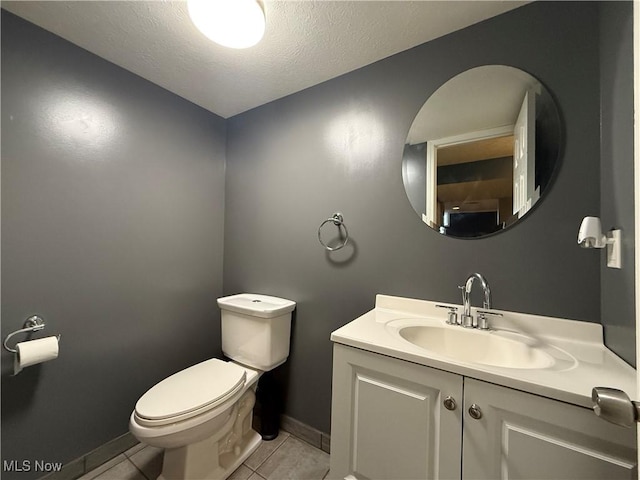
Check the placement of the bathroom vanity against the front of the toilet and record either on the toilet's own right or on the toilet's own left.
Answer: on the toilet's own left

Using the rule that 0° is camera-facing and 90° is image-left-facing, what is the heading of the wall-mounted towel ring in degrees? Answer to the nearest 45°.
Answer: approximately 45°

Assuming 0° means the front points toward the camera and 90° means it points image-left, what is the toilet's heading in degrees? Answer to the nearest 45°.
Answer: approximately 45°

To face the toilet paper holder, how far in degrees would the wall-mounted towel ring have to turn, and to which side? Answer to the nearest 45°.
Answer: approximately 45° to its right

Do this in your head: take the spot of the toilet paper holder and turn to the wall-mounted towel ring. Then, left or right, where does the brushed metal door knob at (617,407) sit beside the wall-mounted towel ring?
right

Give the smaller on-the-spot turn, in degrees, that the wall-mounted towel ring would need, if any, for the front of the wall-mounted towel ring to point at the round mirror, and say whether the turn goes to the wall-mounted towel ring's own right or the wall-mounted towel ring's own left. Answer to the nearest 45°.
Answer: approximately 90° to the wall-mounted towel ring's own left

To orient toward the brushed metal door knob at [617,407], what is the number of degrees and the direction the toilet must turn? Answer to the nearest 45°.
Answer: approximately 90° to its left

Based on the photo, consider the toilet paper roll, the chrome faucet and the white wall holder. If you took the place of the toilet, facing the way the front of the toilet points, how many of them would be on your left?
2

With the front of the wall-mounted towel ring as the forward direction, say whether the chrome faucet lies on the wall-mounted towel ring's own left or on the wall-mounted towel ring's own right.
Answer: on the wall-mounted towel ring's own left

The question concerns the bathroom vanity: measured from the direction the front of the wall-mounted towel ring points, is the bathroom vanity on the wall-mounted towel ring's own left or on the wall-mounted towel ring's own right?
on the wall-mounted towel ring's own left
